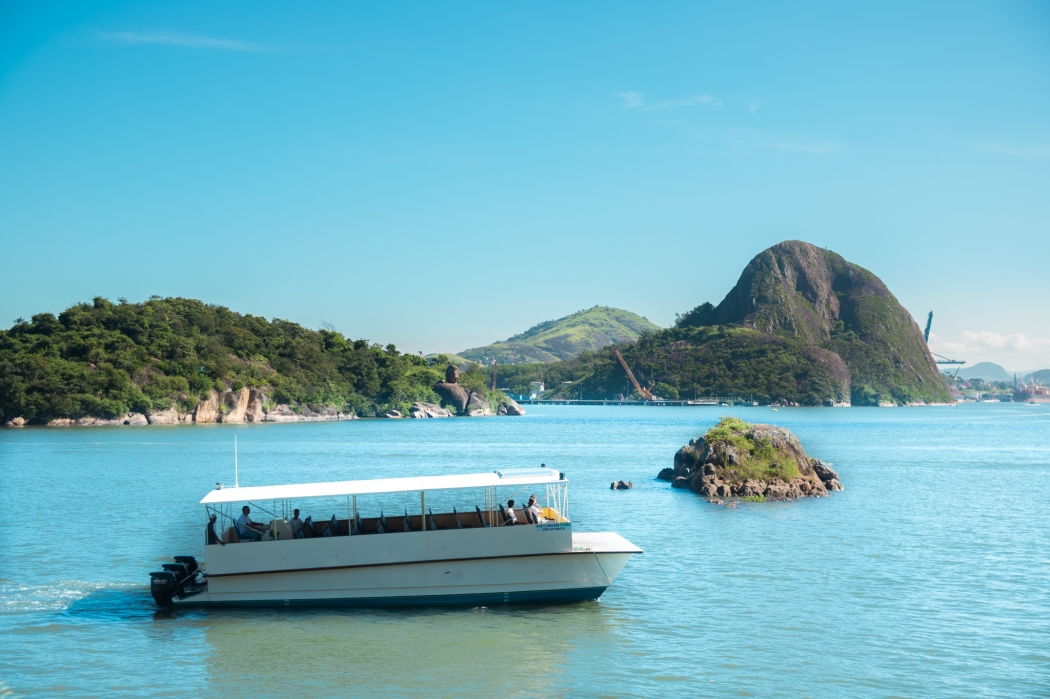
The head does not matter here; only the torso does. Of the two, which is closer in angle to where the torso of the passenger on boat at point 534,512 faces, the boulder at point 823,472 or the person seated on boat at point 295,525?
the boulder

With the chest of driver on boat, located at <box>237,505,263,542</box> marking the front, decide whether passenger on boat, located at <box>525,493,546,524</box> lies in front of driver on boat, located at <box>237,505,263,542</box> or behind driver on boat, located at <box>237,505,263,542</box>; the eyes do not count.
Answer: in front

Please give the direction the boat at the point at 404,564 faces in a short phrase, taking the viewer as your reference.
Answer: facing to the right of the viewer

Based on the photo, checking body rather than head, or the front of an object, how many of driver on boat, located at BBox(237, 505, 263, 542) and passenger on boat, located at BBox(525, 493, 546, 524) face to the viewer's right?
2

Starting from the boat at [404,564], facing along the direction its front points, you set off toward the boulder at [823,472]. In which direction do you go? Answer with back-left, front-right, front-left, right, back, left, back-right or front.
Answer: front-left

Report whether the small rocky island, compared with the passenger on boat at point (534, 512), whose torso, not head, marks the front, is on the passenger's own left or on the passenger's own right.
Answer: on the passenger's own left

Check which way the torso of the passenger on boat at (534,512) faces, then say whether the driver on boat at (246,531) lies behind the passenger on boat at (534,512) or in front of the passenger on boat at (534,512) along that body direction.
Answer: behind

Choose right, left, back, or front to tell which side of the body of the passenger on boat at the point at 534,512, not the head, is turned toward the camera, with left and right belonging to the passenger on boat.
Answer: right

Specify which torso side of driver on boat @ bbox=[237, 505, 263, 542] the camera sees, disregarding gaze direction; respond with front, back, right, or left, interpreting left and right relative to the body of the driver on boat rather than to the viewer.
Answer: right

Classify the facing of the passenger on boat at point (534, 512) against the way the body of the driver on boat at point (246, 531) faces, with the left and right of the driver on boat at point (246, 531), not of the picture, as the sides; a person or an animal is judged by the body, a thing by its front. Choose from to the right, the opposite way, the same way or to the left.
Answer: the same way

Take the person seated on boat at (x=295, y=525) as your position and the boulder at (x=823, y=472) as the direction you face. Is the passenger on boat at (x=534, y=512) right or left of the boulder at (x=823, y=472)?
right

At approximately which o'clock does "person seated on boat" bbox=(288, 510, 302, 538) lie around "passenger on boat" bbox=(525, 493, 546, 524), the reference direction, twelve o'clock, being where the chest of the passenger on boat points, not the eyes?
The person seated on boat is roughly at 6 o'clock from the passenger on boat.

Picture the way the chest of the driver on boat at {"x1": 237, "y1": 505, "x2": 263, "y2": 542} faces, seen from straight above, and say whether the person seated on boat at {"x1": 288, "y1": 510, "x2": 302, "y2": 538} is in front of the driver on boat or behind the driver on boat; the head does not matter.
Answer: in front
